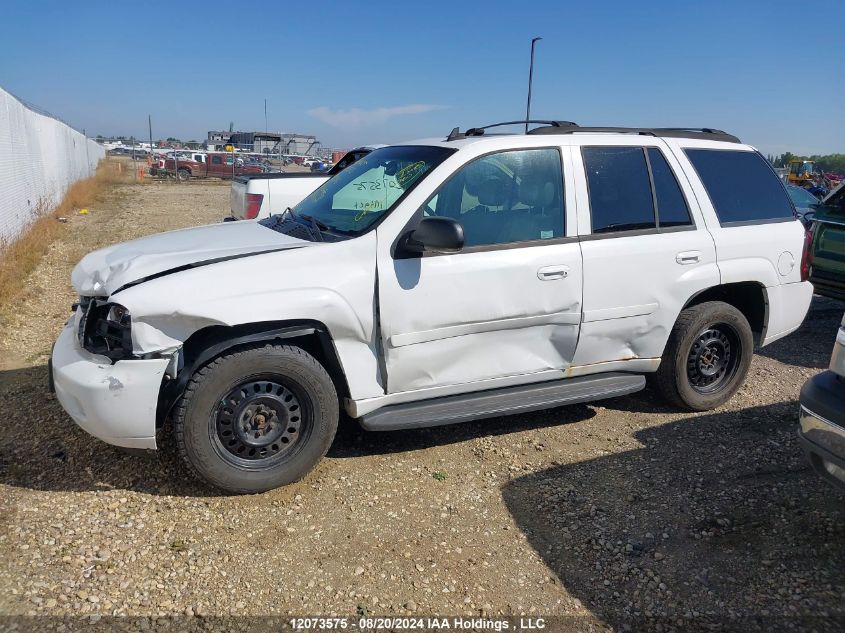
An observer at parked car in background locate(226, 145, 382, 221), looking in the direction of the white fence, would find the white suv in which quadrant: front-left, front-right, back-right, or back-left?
back-left

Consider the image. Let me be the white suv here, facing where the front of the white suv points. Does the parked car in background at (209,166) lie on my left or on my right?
on my right

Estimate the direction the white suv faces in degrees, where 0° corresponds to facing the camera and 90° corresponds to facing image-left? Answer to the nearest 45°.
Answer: approximately 45°

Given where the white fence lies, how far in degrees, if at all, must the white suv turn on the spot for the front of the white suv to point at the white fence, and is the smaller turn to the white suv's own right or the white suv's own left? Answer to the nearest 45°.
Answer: approximately 90° to the white suv's own right
